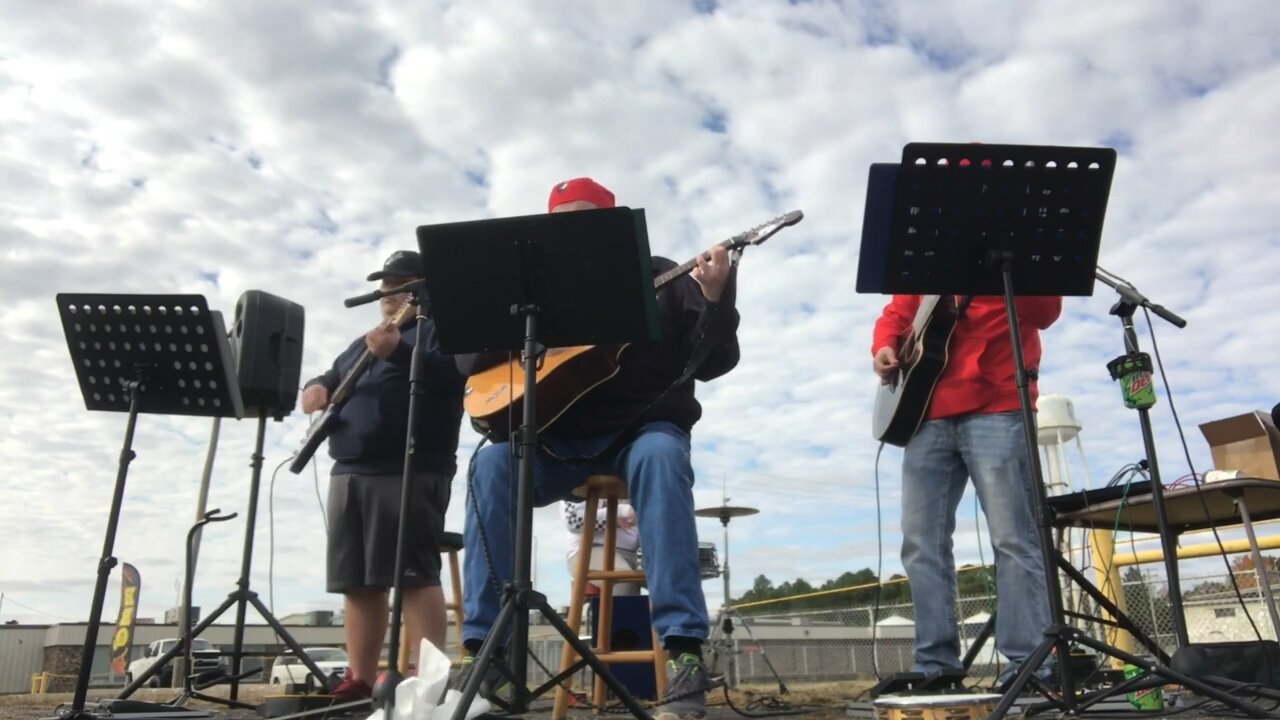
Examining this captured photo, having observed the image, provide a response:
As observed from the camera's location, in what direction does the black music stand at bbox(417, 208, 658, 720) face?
facing away from the viewer

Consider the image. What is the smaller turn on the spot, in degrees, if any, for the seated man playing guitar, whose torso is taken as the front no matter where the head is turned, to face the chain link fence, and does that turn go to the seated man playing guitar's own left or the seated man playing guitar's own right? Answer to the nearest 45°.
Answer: approximately 135° to the seated man playing guitar's own left

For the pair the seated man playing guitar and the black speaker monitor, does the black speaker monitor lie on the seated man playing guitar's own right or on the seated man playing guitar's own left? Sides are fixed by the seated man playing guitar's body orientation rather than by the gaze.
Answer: on the seated man playing guitar's own right

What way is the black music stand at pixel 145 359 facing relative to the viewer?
away from the camera

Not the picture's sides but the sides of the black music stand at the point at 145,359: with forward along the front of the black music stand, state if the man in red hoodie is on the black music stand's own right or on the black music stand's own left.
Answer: on the black music stand's own right

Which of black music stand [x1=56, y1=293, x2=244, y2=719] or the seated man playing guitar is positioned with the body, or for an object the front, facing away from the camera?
the black music stand
